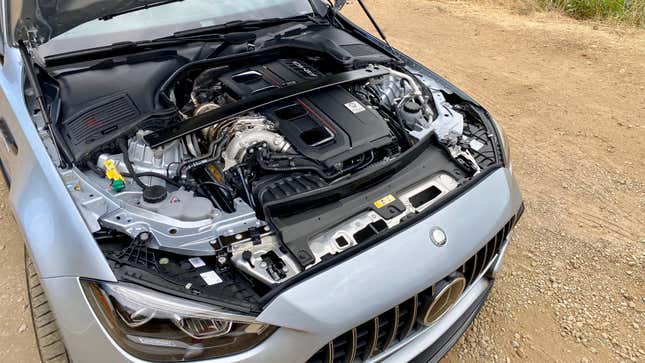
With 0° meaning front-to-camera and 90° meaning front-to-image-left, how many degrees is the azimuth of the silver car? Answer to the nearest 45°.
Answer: approximately 315°
